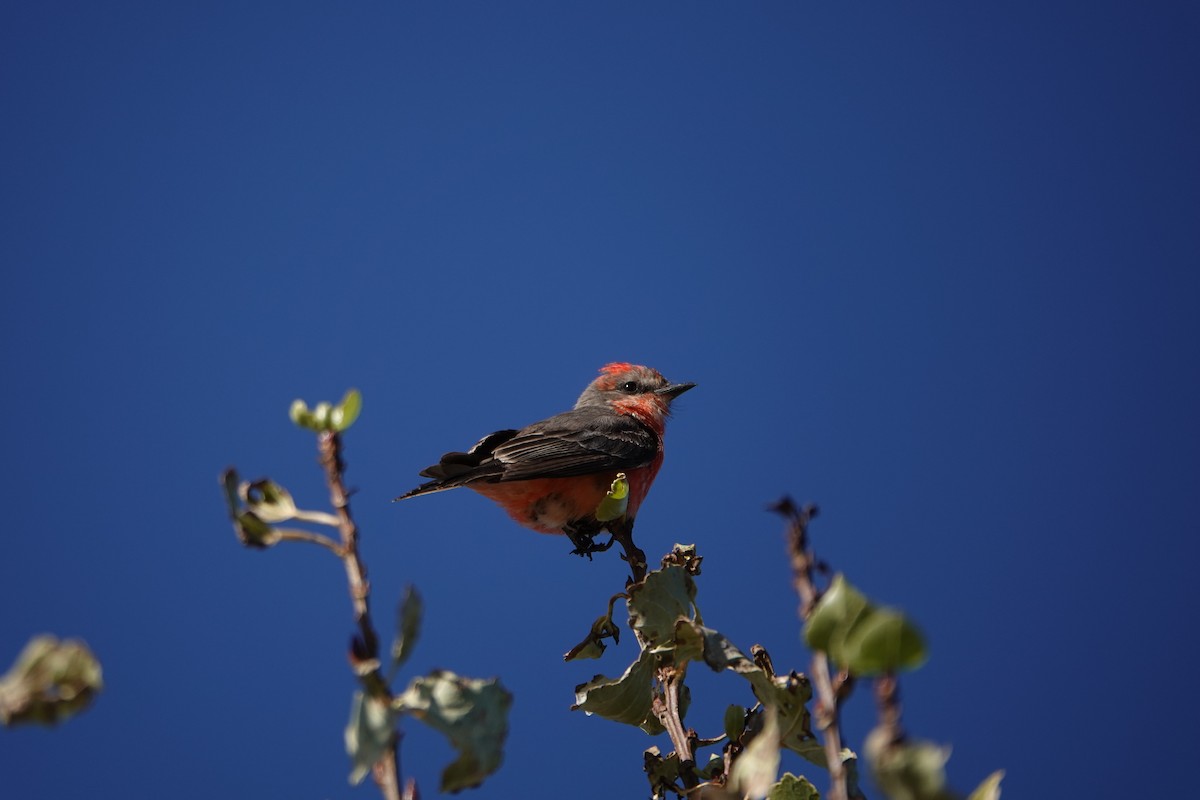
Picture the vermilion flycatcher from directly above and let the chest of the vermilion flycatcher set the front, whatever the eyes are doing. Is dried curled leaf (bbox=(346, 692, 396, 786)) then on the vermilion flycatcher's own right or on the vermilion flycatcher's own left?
on the vermilion flycatcher's own right

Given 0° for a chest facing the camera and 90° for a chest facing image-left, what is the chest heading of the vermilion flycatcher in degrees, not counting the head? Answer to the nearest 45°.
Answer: approximately 270°

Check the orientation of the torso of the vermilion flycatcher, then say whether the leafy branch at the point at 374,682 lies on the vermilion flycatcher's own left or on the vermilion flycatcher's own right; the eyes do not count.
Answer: on the vermilion flycatcher's own right

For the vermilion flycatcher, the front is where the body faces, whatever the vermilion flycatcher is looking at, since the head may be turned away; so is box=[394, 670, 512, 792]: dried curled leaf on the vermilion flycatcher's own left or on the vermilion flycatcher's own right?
on the vermilion flycatcher's own right
